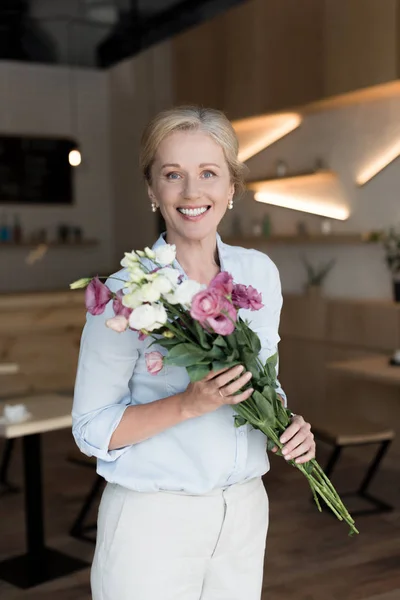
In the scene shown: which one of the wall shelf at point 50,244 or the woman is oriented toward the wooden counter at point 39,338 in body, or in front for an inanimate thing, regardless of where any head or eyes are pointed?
the wall shelf

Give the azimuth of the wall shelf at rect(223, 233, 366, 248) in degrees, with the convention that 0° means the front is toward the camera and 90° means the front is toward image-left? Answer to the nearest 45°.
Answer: approximately 0°

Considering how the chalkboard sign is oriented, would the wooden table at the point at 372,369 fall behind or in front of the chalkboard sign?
in front

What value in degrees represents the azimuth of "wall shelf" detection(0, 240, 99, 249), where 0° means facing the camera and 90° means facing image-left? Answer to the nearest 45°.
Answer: approximately 0°

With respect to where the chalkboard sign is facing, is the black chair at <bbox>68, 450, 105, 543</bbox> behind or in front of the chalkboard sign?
in front
